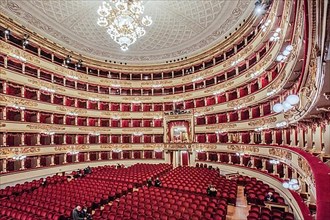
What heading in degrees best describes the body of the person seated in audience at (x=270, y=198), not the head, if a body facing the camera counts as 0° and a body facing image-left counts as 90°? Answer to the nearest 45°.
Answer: approximately 45°

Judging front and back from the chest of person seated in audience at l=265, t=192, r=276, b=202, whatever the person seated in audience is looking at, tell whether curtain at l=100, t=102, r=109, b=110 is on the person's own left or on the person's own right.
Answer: on the person's own right
